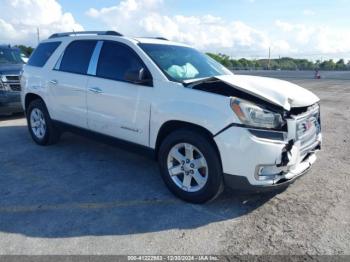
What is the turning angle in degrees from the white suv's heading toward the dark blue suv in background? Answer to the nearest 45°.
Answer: approximately 180°

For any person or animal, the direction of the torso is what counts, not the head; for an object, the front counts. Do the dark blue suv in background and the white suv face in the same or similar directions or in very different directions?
same or similar directions

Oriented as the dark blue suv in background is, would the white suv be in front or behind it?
in front

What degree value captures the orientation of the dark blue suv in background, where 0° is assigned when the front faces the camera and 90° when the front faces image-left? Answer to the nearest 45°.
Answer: approximately 315°

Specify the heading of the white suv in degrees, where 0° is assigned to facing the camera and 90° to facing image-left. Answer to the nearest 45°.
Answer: approximately 315°

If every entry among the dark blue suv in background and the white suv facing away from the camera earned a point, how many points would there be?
0
